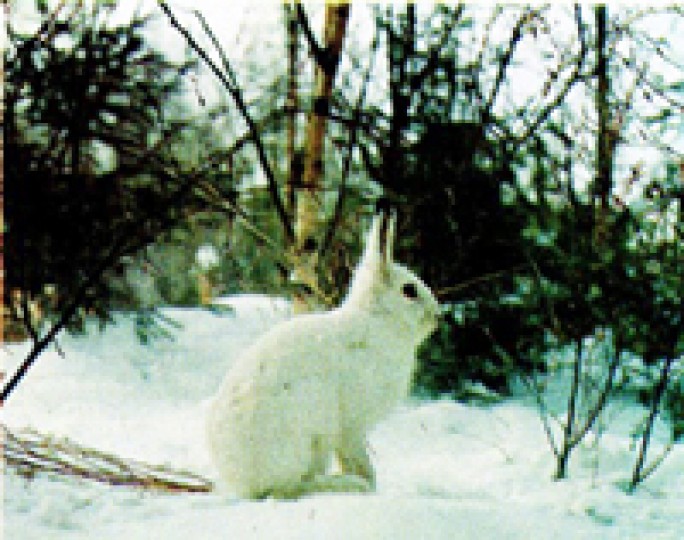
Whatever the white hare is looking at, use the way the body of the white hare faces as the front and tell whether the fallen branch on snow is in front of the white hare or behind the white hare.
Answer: behind

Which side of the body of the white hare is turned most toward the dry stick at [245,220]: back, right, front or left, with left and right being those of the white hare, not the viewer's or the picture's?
left

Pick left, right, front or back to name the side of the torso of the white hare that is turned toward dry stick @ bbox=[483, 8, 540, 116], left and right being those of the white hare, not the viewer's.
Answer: left

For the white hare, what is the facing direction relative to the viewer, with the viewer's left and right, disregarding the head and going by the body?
facing to the right of the viewer
